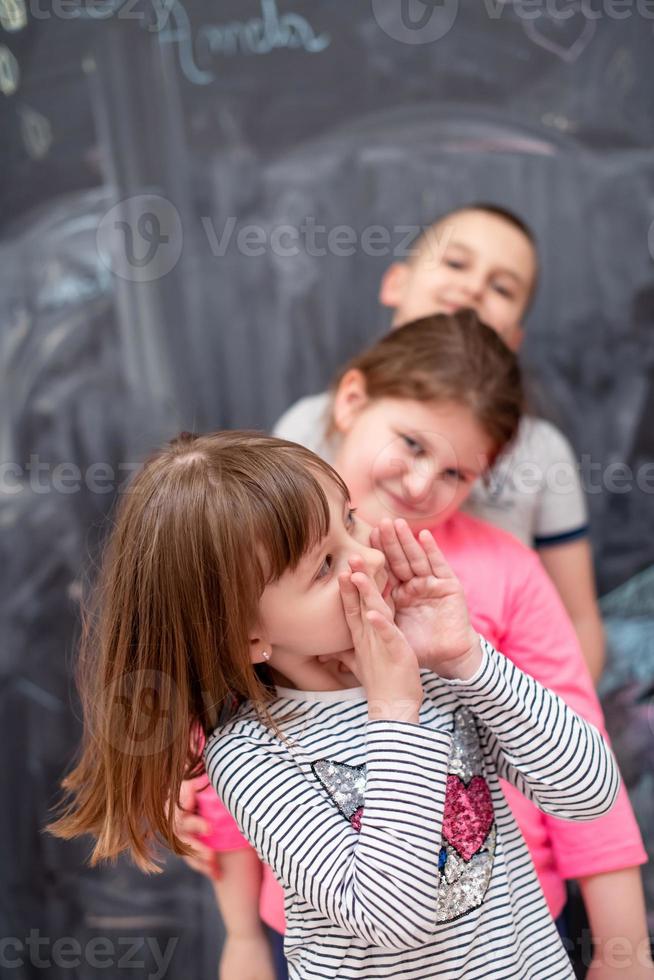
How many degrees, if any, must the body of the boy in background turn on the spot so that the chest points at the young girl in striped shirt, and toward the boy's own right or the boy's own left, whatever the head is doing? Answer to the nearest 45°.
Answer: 0° — they already face them

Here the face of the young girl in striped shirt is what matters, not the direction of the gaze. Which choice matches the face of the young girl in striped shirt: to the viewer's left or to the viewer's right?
to the viewer's right

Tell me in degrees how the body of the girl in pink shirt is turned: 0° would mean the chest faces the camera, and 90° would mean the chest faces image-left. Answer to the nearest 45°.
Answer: approximately 0°
